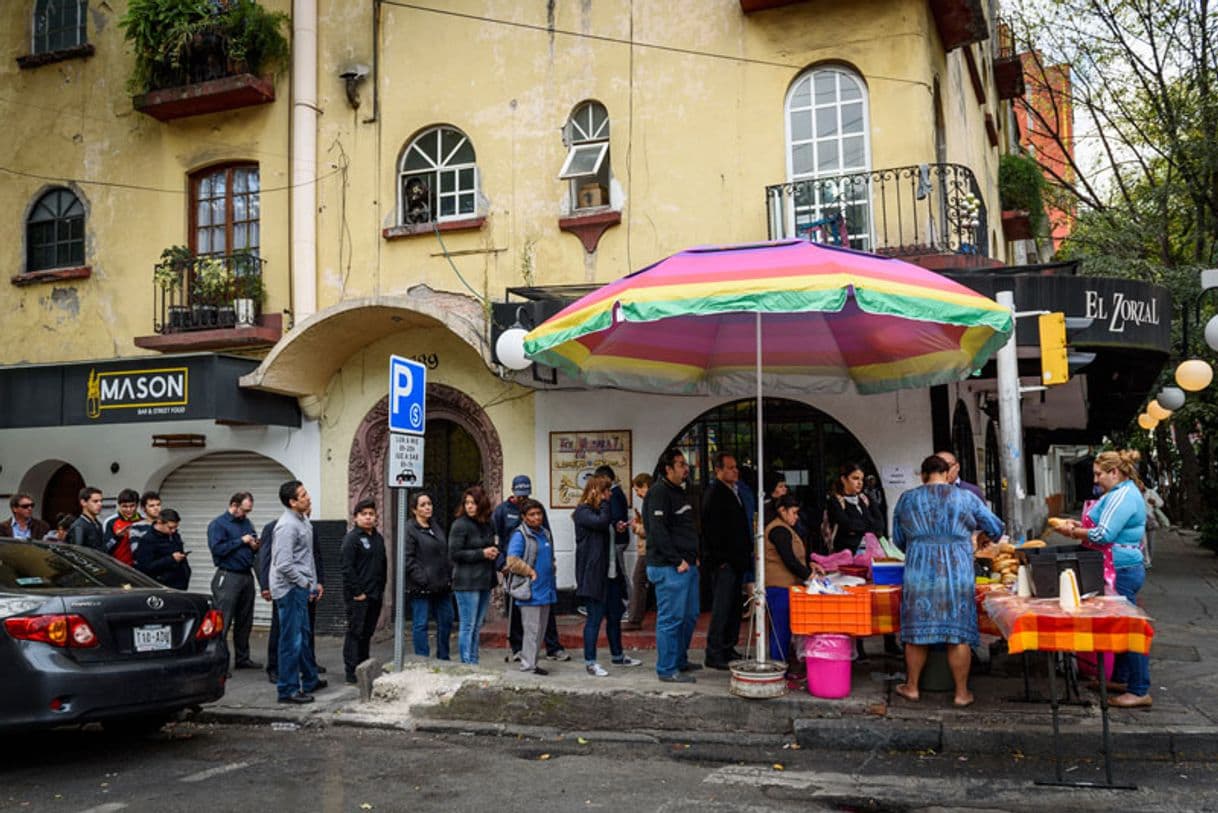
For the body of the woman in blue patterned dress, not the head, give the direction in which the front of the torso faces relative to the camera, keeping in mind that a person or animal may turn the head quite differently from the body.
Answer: away from the camera

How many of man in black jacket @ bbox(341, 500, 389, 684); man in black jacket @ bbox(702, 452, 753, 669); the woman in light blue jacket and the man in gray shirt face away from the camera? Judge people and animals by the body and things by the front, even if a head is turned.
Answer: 0

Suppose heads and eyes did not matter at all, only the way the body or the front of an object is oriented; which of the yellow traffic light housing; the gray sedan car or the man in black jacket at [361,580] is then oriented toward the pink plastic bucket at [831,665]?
the man in black jacket

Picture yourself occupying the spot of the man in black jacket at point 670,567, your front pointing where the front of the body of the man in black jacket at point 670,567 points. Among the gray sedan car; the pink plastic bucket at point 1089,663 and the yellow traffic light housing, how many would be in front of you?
2

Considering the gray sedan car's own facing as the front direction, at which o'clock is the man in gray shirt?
The man in gray shirt is roughly at 3 o'clock from the gray sedan car.

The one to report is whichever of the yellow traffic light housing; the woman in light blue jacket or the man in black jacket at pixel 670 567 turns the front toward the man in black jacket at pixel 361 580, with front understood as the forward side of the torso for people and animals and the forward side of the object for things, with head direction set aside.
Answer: the woman in light blue jacket

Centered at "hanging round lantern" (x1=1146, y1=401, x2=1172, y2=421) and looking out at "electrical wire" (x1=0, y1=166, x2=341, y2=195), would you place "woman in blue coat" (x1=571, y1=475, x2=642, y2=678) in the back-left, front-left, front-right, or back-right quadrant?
front-left

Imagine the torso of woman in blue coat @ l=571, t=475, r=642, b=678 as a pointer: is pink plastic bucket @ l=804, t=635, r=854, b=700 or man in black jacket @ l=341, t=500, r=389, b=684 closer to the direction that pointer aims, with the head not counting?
the pink plastic bucket

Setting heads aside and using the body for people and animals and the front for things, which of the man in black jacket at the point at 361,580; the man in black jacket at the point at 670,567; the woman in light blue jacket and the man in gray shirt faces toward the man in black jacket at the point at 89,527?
the woman in light blue jacket

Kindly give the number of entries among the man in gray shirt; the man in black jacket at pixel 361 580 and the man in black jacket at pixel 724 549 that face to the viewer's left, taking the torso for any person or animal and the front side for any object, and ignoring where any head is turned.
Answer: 0

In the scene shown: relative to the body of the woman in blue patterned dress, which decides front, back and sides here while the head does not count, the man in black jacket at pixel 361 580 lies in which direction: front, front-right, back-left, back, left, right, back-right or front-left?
left

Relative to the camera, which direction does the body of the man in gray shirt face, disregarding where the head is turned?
to the viewer's right

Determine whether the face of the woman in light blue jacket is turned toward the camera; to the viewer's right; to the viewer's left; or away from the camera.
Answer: to the viewer's left

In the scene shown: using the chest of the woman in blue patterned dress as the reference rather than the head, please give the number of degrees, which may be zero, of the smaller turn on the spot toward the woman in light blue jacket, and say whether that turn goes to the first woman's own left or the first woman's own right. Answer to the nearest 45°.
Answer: approximately 90° to the first woman's own right

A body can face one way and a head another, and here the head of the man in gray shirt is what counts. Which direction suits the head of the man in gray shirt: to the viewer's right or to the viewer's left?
to the viewer's right

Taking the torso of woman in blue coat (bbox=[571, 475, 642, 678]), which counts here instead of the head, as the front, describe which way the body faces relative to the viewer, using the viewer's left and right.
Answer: facing to the right of the viewer
